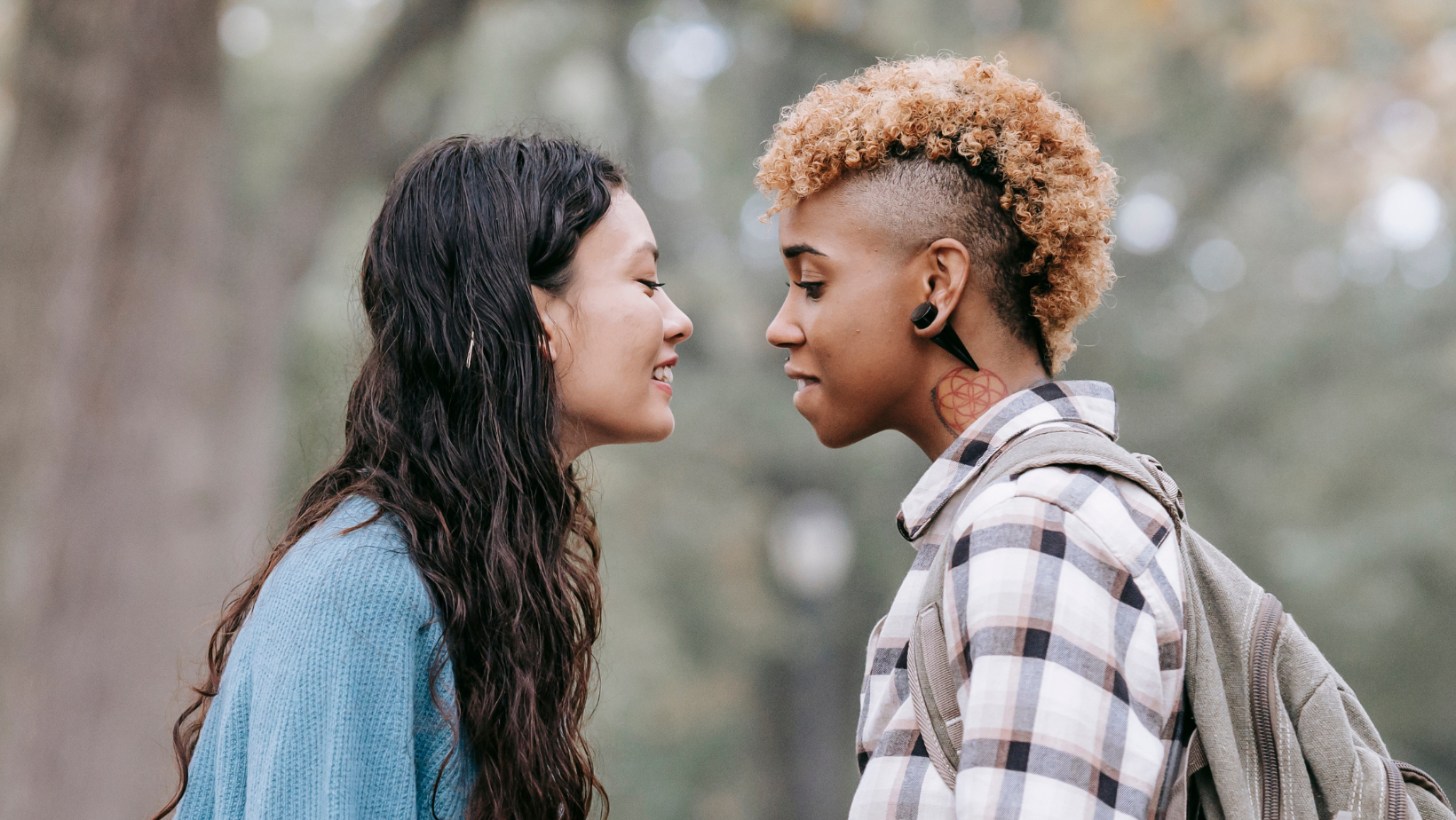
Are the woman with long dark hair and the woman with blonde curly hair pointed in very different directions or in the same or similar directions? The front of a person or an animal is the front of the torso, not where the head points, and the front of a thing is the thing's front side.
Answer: very different directions

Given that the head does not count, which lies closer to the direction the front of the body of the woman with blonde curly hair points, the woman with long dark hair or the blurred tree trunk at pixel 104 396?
the woman with long dark hair

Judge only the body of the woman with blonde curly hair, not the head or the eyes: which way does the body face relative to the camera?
to the viewer's left

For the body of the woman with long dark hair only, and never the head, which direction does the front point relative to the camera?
to the viewer's right

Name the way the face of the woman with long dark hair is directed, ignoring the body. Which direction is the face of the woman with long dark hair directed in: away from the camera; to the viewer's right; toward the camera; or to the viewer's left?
to the viewer's right

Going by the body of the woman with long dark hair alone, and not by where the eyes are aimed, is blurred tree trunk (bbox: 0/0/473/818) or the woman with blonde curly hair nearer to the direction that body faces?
the woman with blonde curly hair

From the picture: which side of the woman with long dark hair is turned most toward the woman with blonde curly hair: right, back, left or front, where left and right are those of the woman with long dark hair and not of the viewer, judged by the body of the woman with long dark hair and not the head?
front

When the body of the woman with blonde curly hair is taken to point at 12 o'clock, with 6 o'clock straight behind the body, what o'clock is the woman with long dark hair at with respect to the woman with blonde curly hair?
The woman with long dark hair is roughly at 12 o'clock from the woman with blonde curly hair.

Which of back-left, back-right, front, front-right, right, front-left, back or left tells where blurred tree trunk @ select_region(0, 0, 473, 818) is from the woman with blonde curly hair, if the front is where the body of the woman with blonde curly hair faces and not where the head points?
front-right

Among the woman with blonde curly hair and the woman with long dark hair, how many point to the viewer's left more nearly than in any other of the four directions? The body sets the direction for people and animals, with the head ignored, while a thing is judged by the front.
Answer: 1
